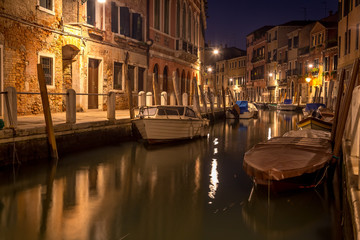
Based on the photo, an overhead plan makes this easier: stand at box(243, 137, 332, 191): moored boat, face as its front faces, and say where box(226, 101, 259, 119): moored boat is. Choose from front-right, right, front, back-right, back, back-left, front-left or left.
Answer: back-right

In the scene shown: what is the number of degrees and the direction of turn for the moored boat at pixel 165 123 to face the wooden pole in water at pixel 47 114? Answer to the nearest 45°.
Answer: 0° — it already faces it

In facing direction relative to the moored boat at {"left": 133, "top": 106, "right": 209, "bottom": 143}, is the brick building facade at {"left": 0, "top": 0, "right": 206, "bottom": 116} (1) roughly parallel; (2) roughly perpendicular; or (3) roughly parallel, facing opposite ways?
roughly perpendicular

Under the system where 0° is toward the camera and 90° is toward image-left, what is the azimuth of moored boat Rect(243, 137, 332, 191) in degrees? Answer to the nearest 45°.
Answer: approximately 45°

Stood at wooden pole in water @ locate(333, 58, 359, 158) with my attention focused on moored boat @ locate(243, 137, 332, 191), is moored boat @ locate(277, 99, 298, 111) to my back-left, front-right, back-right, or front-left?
back-right

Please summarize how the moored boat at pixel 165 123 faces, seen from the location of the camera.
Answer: facing the viewer and to the left of the viewer

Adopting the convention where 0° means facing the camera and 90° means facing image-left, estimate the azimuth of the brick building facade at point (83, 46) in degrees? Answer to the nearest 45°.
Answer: approximately 315°
